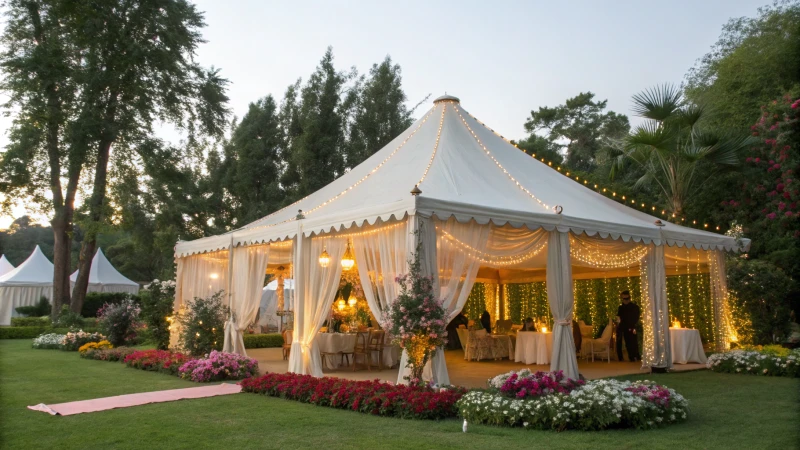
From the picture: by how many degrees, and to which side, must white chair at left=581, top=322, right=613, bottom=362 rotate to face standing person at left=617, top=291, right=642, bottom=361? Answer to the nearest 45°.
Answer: approximately 180°

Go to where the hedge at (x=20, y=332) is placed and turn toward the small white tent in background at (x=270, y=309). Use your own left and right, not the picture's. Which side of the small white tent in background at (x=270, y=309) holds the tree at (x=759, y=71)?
right

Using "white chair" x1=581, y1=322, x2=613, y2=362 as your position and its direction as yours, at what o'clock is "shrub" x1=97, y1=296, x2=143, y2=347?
The shrub is roughly at 12 o'clock from the white chair.

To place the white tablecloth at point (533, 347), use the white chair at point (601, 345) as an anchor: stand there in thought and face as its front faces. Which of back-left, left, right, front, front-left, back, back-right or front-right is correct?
front-left

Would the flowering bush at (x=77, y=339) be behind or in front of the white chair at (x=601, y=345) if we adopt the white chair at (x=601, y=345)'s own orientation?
in front

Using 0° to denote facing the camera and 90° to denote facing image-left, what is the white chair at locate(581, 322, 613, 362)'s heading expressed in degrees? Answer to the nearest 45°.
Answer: approximately 90°

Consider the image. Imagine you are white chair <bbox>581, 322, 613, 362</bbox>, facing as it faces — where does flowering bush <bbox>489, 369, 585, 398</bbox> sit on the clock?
The flowering bush is roughly at 9 o'clock from the white chair.

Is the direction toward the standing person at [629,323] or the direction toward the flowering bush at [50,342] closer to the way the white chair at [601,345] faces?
the flowering bush

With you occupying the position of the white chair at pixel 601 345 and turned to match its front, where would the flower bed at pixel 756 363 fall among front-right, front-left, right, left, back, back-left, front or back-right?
back-left

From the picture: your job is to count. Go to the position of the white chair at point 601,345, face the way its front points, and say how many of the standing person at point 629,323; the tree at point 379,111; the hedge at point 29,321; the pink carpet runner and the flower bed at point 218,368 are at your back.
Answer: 1
